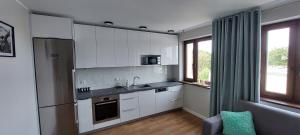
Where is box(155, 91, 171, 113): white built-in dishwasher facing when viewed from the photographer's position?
facing the viewer and to the right of the viewer

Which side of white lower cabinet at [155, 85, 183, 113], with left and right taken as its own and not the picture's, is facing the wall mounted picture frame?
right

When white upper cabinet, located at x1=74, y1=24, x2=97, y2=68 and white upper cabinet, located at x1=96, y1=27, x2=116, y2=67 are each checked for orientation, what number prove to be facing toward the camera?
2

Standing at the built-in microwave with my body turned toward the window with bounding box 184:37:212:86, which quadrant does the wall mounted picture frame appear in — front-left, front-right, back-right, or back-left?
back-right

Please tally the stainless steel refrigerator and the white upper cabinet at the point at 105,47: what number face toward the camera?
2

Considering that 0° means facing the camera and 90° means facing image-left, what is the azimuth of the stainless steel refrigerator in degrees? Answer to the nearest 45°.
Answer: approximately 0°
